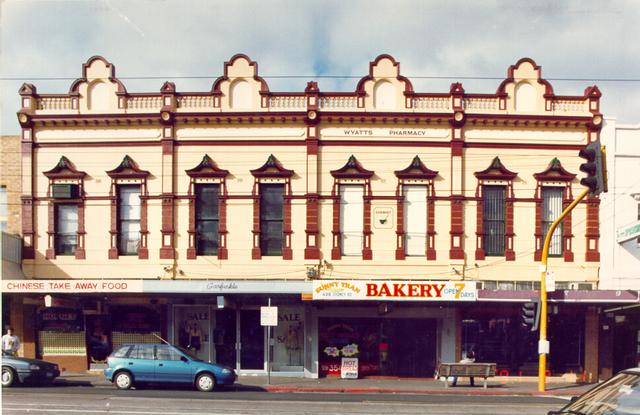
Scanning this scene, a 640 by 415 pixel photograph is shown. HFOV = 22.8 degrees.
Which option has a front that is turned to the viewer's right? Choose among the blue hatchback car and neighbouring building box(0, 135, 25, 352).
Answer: the blue hatchback car

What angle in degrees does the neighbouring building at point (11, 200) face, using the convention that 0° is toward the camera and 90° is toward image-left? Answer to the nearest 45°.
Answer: approximately 0°

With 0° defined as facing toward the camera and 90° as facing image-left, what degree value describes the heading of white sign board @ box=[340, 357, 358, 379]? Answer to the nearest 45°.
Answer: approximately 0°

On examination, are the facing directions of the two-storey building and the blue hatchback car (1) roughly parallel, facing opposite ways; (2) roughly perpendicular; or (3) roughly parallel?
roughly perpendicular

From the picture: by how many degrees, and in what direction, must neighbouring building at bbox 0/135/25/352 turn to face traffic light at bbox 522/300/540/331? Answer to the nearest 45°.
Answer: approximately 45° to its left

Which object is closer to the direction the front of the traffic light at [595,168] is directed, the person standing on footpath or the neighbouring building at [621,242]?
the person standing on footpath
